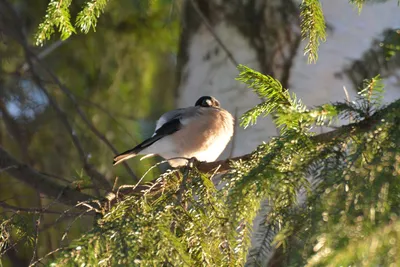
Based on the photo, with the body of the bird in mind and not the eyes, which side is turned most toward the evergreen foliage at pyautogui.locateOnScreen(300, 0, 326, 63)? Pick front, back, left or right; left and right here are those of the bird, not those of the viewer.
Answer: front

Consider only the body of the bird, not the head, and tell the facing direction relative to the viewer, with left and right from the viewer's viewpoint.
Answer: facing the viewer and to the right of the viewer
